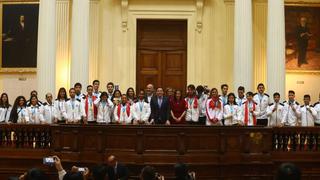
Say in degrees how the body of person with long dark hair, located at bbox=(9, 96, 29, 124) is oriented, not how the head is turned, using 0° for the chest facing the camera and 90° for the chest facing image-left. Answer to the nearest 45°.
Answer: approximately 315°

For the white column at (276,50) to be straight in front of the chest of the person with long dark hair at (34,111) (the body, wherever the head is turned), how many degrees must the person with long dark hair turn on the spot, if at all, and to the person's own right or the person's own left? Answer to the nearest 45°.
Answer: approximately 90° to the person's own left

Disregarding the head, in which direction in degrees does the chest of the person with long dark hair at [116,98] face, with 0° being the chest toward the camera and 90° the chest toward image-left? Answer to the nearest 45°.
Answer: approximately 0°

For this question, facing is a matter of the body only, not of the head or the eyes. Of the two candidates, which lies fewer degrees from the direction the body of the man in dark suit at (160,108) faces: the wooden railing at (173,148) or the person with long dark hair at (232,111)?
the wooden railing

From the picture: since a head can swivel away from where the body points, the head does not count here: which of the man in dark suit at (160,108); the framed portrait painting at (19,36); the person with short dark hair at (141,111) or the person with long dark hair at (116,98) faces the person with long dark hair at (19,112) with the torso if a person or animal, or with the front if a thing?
the framed portrait painting

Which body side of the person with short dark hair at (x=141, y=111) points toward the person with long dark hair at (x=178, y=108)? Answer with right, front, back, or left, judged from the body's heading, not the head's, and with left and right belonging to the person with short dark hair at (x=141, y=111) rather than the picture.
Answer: left

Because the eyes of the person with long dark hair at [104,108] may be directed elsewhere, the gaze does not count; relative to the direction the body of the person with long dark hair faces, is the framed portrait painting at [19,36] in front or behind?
behind

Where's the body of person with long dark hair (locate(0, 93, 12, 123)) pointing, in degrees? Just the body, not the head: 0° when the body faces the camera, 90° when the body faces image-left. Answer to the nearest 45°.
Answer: approximately 0°
